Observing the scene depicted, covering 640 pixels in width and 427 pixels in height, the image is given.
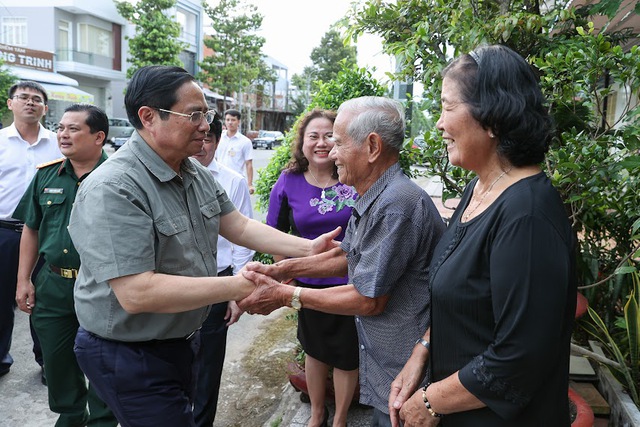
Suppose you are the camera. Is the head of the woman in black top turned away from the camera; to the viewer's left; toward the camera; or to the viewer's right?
to the viewer's left

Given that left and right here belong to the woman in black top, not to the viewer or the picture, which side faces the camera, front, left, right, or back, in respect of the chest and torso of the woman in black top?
left

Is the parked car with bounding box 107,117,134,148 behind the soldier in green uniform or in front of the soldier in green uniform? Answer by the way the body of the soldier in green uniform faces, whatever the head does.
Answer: behind

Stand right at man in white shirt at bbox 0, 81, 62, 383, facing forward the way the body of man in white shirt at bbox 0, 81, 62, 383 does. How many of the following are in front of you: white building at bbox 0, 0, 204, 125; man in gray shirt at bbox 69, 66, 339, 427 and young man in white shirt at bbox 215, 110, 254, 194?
1

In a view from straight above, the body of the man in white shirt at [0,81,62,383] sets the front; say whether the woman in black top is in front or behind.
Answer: in front

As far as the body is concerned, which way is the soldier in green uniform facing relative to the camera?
toward the camera

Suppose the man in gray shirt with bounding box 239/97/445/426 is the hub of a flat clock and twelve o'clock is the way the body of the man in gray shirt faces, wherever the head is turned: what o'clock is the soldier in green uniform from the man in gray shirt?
The soldier in green uniform is roughly at 1 o'clock from the man in gray shirt.

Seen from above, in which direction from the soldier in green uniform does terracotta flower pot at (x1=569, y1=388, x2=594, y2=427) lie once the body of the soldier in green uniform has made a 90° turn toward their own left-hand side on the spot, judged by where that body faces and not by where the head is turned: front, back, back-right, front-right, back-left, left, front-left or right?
front-right

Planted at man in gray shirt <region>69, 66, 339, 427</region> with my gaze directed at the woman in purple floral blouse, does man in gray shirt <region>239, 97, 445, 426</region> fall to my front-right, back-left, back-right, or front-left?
front-right

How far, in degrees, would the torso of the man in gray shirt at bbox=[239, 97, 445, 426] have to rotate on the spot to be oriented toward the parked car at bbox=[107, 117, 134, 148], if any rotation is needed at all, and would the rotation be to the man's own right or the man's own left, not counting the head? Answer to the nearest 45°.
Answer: approximately 45° to the man's own right

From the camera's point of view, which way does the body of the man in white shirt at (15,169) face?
toward the camera

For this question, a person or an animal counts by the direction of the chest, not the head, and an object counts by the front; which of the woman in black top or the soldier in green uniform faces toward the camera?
the soldier in green uniform

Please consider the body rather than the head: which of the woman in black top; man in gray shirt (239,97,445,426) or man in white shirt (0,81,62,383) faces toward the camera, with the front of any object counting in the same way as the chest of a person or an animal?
the man in white shirt

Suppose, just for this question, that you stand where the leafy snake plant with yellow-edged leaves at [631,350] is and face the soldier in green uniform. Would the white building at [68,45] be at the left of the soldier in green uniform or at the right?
right

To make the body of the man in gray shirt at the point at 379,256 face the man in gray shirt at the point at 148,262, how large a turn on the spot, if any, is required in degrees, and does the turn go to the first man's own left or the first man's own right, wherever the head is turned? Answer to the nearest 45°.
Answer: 0° — they already face them

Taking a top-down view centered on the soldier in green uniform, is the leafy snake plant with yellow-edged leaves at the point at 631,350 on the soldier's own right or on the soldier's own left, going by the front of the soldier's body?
on the soldier's own left

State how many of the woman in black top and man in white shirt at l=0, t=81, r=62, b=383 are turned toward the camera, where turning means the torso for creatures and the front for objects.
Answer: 1

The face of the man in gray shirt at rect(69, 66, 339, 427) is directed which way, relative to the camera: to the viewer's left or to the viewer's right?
to the viewer's right

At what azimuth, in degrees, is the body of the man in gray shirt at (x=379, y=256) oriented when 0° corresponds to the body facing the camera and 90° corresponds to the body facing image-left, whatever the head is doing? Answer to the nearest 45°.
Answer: approximately 90°
